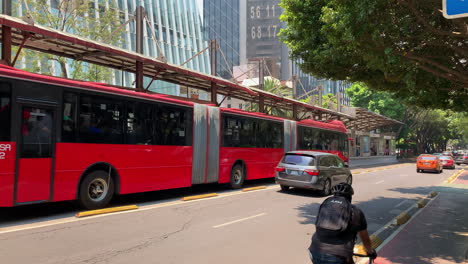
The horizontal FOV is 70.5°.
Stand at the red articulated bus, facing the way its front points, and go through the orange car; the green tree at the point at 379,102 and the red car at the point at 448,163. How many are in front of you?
3

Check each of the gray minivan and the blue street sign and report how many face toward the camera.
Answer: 1

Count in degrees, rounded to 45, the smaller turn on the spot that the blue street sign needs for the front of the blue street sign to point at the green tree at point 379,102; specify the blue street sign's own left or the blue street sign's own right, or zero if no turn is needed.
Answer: approximately 180°

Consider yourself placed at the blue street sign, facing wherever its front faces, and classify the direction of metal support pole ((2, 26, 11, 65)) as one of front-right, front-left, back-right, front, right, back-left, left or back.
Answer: right

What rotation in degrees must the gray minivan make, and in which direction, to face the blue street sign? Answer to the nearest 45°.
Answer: approximately 135° to its right

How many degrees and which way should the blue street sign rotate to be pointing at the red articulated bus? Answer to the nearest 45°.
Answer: approximately 90° to its right

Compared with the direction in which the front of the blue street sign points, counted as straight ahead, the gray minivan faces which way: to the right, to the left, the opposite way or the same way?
the opposite way

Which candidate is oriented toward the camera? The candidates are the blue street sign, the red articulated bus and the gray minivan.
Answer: the blue street sign

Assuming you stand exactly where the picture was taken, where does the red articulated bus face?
facing away from the viewer and to the right of the viewer

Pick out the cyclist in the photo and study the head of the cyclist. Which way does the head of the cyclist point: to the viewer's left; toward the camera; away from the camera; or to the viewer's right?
away from the camera

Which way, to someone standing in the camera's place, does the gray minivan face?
facing away from the viewer and to the right of the viewer

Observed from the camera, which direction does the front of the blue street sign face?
facing the viewer

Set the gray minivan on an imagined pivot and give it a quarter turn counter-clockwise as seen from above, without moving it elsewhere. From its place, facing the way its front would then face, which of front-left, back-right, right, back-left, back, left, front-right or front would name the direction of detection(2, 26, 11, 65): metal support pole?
left
